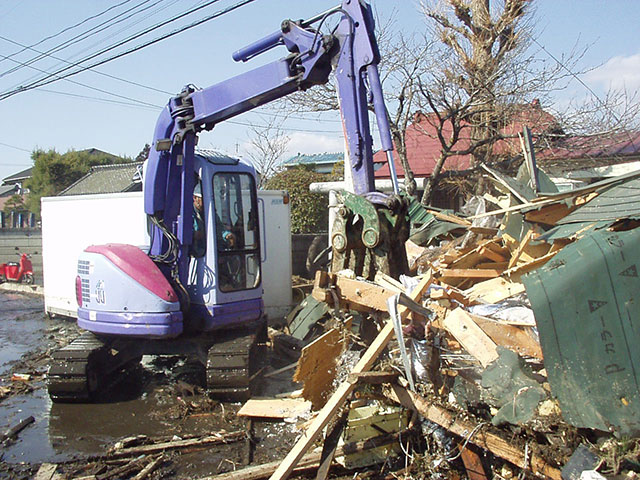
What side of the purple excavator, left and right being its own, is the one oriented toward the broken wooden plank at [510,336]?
front

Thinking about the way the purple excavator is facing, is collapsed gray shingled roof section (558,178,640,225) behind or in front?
in front

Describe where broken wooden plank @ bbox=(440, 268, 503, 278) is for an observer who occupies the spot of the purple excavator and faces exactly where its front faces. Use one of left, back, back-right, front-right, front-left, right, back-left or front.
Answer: front-left

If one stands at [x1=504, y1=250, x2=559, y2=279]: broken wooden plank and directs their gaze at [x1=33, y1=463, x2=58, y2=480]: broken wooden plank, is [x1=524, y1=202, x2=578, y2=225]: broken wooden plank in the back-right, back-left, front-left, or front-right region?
back-right

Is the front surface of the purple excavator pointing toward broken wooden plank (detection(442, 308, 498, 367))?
yes

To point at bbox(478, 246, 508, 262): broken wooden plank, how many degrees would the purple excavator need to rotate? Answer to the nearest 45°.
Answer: approximately 45° to its left

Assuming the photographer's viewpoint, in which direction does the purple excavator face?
facing the viewer and to the right of the viewer

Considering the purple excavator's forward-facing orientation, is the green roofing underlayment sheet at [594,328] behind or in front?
in front

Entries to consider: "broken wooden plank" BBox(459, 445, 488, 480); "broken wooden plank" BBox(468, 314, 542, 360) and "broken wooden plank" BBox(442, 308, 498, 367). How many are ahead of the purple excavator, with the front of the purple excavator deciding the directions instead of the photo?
3

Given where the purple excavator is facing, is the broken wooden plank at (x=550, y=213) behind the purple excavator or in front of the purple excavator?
in front
